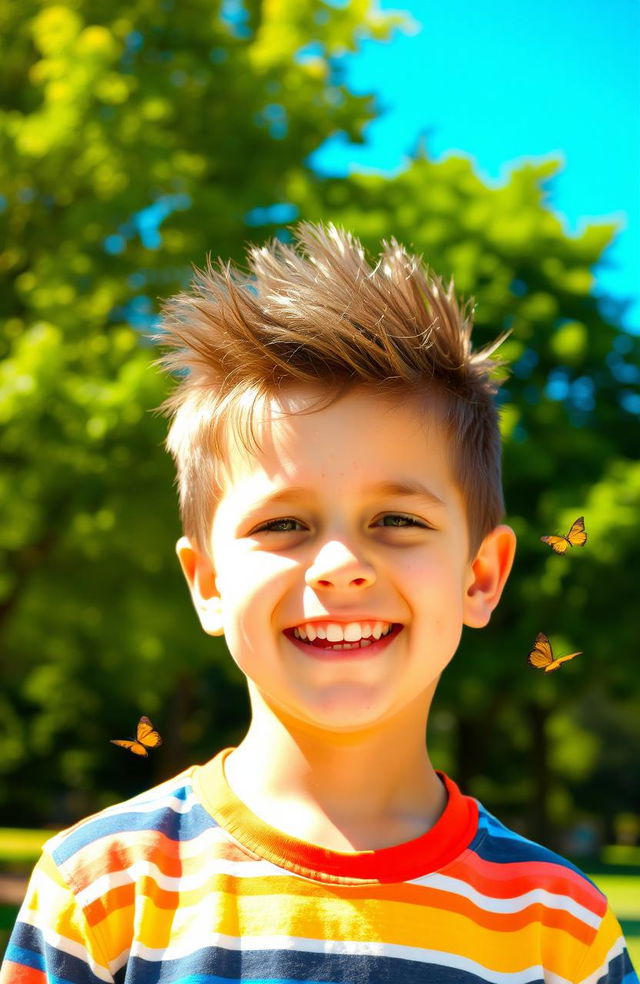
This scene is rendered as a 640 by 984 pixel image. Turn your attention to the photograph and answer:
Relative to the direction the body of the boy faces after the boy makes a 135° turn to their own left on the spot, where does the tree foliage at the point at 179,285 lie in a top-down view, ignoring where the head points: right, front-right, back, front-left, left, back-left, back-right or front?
front-left

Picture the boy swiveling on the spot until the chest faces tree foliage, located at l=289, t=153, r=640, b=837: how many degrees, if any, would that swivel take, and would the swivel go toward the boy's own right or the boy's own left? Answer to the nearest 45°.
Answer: approximately 180°

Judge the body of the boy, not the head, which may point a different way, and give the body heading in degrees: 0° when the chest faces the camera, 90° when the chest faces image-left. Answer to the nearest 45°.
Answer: approximately 0°
